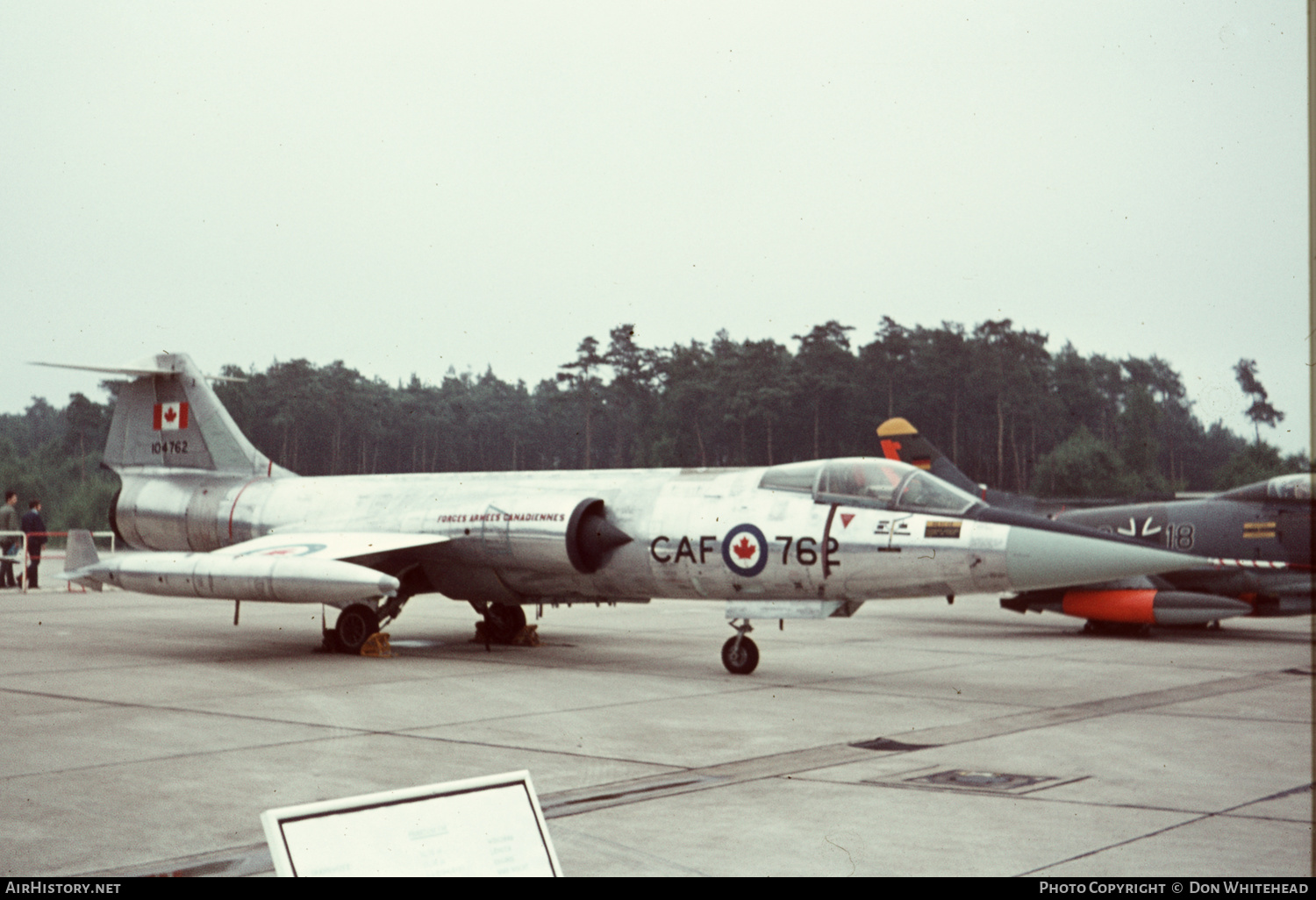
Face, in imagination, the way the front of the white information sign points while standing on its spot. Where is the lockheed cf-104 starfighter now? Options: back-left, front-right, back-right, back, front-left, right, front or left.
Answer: back

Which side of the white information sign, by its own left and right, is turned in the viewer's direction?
front

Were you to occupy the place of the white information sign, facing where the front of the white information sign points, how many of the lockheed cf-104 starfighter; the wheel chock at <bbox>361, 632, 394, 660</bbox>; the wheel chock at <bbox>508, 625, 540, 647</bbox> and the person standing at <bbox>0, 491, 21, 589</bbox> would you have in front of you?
0

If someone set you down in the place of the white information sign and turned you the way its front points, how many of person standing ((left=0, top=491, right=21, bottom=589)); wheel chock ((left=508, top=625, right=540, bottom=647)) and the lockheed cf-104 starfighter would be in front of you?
0

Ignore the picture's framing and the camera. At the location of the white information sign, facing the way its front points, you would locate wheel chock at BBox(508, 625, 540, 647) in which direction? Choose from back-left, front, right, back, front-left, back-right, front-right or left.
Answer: back

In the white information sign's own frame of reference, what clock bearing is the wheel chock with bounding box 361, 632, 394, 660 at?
The wheel chock is roughly at 6 o'clock from the white information sign.

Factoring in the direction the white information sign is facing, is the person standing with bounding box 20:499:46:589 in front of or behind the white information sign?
behind

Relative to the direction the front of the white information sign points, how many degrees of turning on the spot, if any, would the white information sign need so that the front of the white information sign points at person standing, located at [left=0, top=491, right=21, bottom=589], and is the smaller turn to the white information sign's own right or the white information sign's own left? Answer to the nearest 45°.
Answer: approximately 180°
